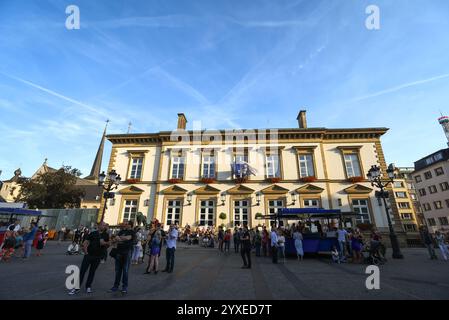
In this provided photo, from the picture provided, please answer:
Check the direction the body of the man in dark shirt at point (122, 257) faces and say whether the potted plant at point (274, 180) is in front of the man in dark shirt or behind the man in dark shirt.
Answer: behind

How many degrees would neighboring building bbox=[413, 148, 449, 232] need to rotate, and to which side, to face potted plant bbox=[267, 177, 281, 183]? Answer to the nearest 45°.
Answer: approximately 45° to its left

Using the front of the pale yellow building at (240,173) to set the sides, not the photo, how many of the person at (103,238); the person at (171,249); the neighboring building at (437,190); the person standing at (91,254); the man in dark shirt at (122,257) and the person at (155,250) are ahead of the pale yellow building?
5

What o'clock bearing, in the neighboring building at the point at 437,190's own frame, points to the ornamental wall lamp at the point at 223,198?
The ornamental wall lamp is roughly at 11 o'clock from the neighboring building.

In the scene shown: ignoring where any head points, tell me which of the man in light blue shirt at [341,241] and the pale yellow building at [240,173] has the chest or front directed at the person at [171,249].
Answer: the pale yellow building

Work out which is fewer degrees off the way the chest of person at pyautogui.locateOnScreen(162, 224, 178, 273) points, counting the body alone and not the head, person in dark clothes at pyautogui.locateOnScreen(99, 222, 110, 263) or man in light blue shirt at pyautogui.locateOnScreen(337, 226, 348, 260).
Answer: the person in dark clothes

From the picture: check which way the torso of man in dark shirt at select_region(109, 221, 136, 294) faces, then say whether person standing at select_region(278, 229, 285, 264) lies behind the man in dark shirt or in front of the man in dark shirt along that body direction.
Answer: behind

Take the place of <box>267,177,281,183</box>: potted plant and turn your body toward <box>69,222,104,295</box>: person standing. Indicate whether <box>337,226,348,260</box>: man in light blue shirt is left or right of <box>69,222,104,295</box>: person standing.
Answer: left
